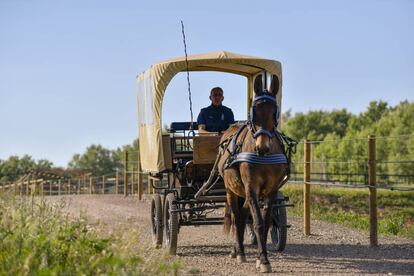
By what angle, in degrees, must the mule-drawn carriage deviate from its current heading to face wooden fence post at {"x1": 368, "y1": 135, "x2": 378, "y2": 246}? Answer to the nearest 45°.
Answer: approximately 90° to its left

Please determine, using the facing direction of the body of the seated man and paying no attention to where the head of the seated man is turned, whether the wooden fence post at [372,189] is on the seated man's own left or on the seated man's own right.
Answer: on the seated man's own left

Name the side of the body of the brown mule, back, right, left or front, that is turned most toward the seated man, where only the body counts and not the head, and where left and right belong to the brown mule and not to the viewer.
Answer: back

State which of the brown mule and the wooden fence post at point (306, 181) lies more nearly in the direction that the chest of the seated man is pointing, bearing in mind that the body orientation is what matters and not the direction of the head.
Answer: the brown mule

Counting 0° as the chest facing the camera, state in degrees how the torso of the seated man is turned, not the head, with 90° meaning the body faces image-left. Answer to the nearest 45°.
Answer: approximately 0°

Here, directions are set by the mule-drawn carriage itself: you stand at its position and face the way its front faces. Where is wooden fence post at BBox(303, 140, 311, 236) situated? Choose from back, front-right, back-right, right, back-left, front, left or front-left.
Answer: back-left

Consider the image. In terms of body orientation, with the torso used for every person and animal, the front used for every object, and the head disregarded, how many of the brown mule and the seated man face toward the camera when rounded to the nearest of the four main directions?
2

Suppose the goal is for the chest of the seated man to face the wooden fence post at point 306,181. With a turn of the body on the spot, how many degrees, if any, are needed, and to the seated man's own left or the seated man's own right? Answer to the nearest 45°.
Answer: approximately 135° to the seated man's own left

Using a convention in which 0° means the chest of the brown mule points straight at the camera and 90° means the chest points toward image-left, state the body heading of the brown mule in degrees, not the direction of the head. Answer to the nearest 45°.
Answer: approximately 0°

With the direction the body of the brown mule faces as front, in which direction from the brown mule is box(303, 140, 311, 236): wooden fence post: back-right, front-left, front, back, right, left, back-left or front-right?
back
